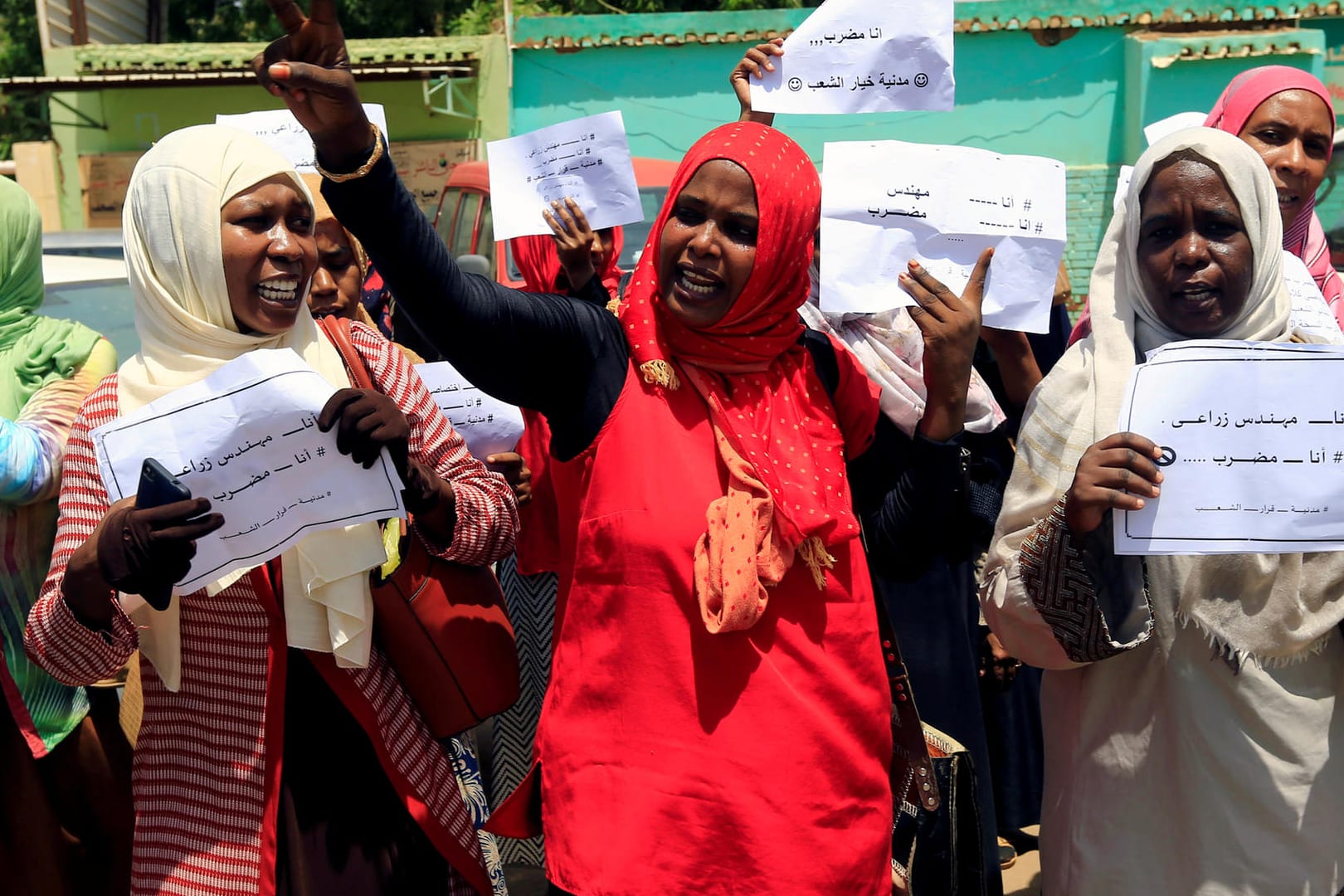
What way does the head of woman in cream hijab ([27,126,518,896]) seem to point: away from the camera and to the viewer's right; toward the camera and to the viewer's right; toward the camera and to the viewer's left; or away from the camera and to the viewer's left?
toward the camera and to the viewer's right

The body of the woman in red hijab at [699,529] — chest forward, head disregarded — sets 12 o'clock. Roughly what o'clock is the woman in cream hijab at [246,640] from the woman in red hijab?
The woman in cream hijab is roughly at 3 o'clock from the woman in red hijab.

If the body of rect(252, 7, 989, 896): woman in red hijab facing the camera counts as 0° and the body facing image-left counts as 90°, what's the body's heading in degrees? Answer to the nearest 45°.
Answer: approximately 0°

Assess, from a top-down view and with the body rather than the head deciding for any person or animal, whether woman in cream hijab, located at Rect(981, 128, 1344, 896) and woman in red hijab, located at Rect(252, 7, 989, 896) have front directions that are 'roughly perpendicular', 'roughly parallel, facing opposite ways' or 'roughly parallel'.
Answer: roughly parallel

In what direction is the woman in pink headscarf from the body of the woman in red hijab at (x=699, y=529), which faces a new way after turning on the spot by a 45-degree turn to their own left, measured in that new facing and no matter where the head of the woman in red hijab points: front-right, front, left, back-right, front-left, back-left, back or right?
left

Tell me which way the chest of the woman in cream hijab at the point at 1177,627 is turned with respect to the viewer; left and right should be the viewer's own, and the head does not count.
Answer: facing the viewer
